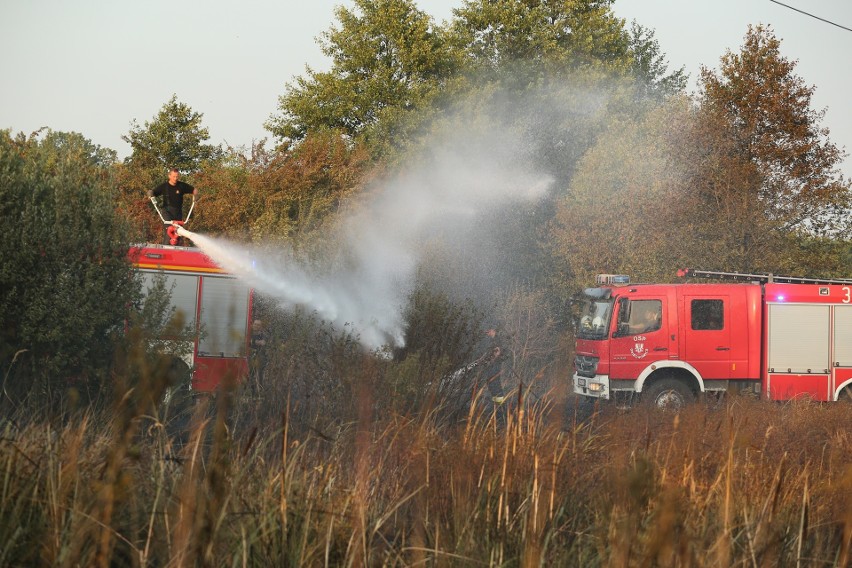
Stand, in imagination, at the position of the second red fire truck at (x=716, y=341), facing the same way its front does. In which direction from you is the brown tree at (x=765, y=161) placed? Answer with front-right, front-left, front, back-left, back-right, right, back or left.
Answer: right

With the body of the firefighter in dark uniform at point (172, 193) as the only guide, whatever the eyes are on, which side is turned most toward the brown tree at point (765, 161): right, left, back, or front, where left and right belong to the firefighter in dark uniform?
left

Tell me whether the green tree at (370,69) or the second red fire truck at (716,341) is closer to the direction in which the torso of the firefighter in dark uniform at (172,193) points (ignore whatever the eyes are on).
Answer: the second red fire truck

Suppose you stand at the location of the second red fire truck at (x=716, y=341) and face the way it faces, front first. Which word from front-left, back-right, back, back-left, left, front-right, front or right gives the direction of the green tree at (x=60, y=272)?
front-left

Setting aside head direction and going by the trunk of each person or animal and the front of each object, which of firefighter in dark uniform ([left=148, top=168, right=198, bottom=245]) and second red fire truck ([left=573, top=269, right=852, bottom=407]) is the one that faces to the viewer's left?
the second red fire truck

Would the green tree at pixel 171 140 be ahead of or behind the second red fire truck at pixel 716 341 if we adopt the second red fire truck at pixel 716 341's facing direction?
ahead

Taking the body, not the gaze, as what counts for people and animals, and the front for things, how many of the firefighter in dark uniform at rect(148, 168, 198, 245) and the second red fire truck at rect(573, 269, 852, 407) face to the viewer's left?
1

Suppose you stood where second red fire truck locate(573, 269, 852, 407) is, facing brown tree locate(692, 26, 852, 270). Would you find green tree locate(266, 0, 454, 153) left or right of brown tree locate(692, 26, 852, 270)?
left

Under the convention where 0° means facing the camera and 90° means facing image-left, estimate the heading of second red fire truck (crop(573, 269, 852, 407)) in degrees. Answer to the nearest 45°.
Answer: approximately 90°

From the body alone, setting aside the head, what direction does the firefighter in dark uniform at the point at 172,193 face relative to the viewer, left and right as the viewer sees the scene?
facing the viewer

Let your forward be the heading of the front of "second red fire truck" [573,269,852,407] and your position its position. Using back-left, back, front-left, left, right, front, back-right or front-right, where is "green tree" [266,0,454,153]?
front-right

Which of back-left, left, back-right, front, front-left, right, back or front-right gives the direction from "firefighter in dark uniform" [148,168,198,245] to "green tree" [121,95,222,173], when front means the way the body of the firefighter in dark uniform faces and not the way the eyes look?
back
